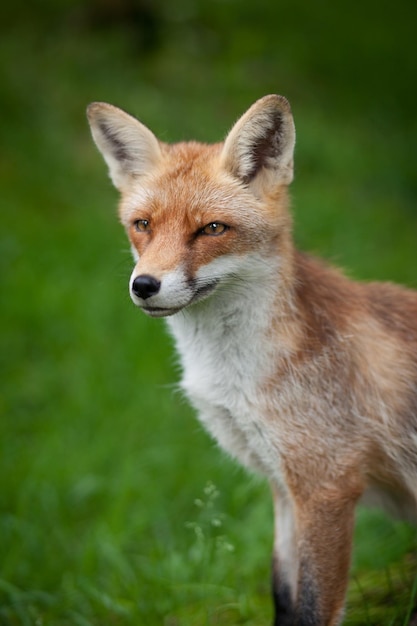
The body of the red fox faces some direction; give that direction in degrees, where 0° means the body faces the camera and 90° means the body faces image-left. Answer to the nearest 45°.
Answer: approximately 45°
